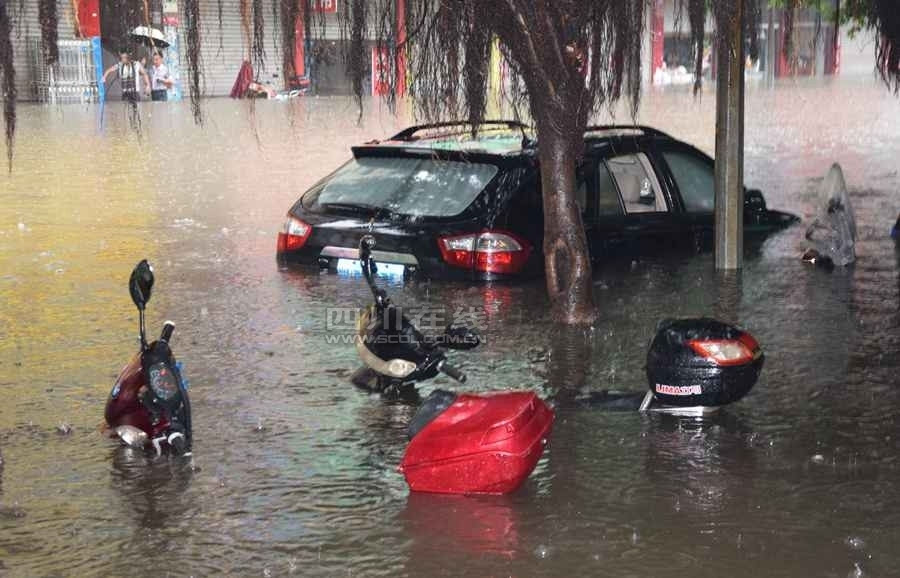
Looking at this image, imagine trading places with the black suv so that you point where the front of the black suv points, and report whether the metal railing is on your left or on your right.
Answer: on your left

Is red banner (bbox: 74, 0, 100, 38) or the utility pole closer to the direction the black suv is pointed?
the utility pole

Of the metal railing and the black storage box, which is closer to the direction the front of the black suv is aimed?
the metal railing

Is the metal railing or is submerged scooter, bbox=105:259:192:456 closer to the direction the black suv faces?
the metal railing

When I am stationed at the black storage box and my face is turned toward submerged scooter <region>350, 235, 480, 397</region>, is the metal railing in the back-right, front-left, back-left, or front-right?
front-right

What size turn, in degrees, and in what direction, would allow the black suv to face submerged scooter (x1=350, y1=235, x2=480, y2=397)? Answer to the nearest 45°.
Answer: approximately 135° to its right

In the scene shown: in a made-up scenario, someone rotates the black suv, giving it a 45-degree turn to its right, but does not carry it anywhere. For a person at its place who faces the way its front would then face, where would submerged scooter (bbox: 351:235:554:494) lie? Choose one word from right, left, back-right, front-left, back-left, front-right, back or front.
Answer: right

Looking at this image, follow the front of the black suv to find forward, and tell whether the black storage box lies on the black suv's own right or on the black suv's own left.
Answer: on the black suv's own right

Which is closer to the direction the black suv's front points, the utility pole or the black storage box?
the utility pole

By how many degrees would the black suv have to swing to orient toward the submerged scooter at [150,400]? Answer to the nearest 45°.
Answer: approximately 135° to its right

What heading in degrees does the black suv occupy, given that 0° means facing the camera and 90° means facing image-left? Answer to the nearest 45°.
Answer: approximately 225°
